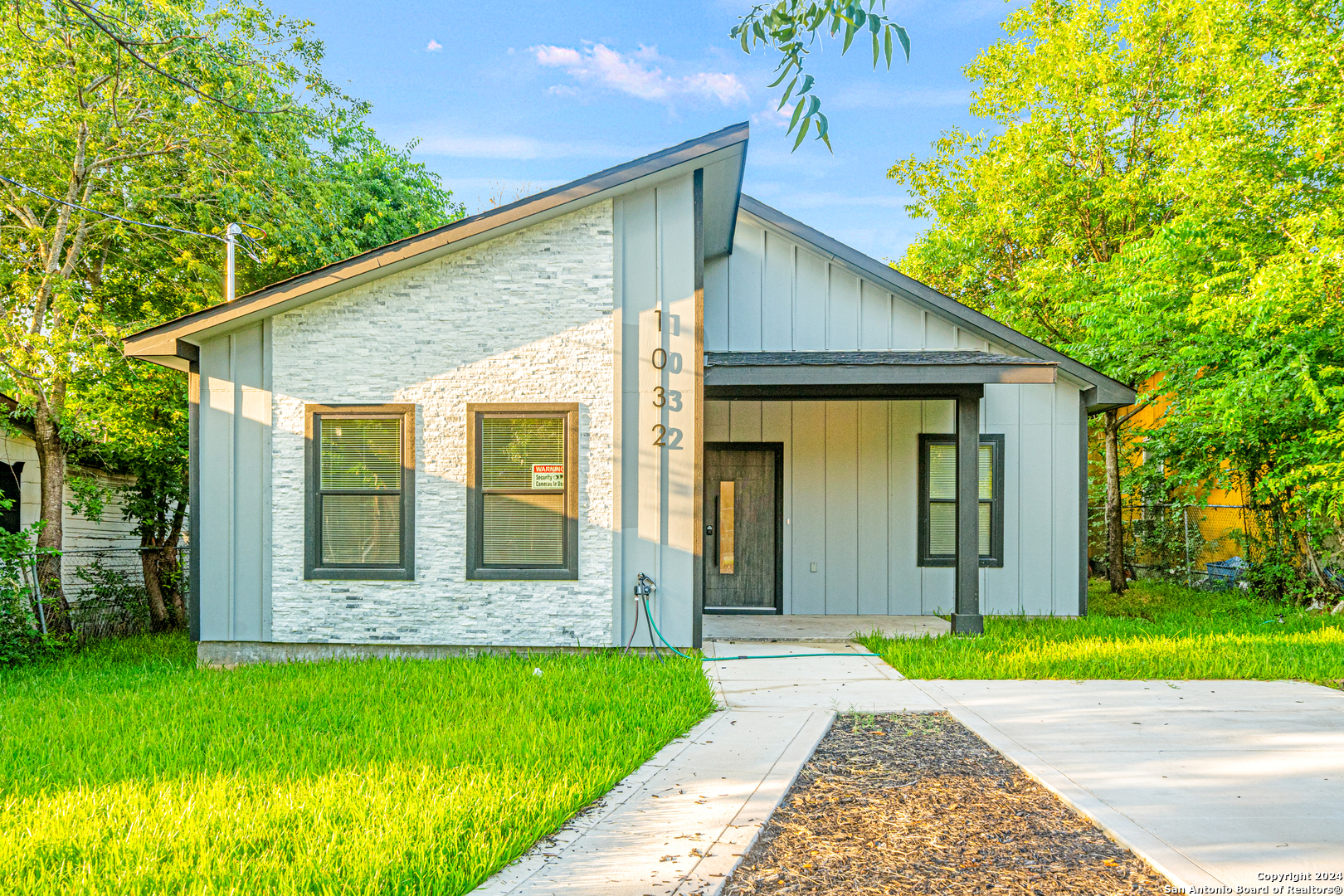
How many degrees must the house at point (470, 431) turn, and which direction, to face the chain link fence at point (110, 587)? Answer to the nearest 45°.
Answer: approximately 135° to its right

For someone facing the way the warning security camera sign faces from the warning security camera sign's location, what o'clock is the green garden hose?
The green garden hose is roughly at 9 o'clock from the warning security camera sign.

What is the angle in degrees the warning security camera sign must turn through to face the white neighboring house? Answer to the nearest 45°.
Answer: approximately 135° to its right

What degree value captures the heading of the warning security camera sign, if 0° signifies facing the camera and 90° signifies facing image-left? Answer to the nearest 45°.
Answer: approximately 0°

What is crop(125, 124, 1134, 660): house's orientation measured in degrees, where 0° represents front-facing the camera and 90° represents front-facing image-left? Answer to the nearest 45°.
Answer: approximately 0°
